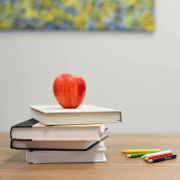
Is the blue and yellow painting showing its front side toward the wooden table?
yes

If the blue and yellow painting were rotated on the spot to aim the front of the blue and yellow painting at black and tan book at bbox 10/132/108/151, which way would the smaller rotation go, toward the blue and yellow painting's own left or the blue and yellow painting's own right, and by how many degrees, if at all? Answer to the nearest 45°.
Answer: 0° — it already faces it

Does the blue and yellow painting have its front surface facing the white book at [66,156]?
yes

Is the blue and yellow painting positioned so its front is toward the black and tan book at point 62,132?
yes

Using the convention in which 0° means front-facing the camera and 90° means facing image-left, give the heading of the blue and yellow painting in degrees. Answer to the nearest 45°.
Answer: approximately 0°

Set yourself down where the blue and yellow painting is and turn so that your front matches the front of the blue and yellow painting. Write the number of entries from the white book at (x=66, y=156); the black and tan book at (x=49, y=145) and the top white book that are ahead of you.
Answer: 3

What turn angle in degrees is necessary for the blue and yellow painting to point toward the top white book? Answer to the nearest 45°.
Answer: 0° — it already faces it

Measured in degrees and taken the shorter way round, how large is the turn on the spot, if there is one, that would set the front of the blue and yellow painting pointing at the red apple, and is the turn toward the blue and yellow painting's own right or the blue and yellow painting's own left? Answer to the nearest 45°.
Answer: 0° — it already faces it
